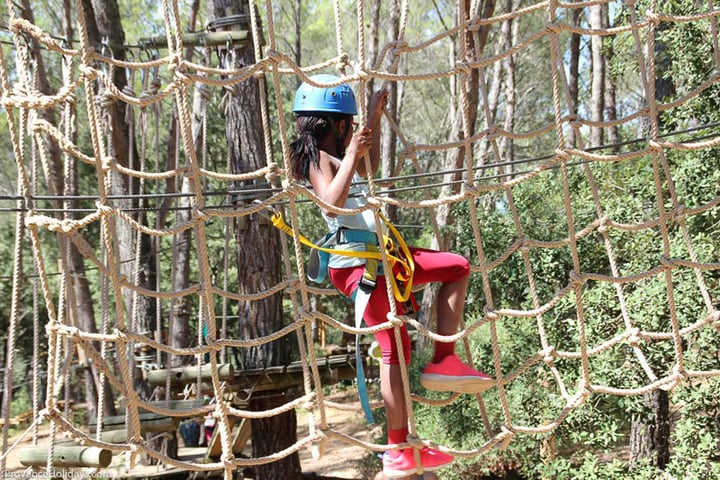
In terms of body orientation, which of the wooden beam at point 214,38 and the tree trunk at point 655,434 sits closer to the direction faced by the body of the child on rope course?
the tree trunk

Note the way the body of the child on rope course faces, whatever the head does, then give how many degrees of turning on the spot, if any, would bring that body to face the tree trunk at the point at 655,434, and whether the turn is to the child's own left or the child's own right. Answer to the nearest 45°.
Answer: approximately 45° to the child's own left

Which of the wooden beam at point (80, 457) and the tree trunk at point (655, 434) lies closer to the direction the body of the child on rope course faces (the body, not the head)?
the tree trunk

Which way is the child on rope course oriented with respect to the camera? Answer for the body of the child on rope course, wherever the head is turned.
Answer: to the viewer's right

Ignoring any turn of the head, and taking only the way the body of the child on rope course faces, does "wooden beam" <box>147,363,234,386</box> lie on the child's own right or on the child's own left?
on the child's own left

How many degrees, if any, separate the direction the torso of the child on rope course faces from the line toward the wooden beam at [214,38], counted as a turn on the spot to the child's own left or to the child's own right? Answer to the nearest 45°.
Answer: approximately 135° to the child's own left
